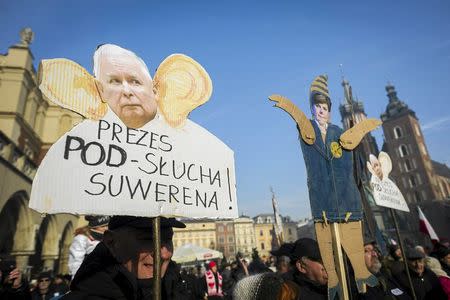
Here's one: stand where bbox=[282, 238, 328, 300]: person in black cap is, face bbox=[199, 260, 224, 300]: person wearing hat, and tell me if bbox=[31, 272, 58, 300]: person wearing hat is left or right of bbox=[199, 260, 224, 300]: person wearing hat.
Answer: left

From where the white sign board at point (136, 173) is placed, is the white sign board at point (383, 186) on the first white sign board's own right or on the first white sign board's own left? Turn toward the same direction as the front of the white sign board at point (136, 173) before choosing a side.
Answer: on the first white sign board's own left

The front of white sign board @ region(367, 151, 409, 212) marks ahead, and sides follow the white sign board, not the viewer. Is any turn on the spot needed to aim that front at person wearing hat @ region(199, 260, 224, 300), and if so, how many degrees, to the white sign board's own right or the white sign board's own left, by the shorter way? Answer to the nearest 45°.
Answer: approximately 90° to the white sign board's own right

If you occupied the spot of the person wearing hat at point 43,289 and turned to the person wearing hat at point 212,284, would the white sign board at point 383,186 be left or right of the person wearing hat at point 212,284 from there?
right
